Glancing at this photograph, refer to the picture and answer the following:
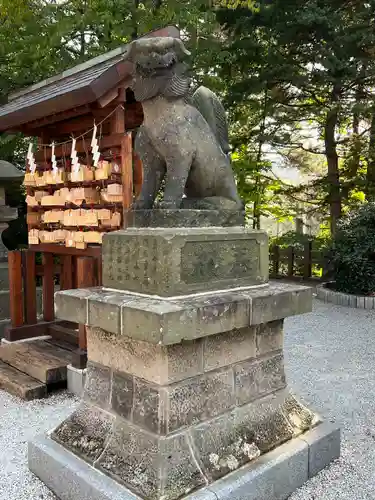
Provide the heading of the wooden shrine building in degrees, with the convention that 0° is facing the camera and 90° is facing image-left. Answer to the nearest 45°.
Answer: approximately 45°

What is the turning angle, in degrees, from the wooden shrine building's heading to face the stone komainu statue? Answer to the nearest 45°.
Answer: approximately 45° to its left

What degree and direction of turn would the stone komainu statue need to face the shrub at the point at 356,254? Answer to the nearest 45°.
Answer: approximately 180°

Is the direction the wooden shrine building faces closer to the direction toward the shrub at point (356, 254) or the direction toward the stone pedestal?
the stone pedestal

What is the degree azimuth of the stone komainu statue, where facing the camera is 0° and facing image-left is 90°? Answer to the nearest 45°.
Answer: approximately 45°

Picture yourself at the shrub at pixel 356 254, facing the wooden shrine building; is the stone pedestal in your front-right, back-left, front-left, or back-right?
front-left

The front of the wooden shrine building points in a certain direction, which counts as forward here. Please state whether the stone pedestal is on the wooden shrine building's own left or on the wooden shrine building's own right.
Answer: on the wooden shrine building's own left

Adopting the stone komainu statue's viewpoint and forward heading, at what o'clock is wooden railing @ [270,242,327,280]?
The wooden railing is roughly at 5 o'clock from the stone komainu statue.
